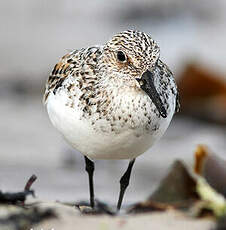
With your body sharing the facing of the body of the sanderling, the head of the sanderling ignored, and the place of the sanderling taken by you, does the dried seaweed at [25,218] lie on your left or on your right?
on your right

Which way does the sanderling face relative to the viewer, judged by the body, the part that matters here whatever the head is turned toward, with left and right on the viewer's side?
facing the viewer and to the right of the viewer
